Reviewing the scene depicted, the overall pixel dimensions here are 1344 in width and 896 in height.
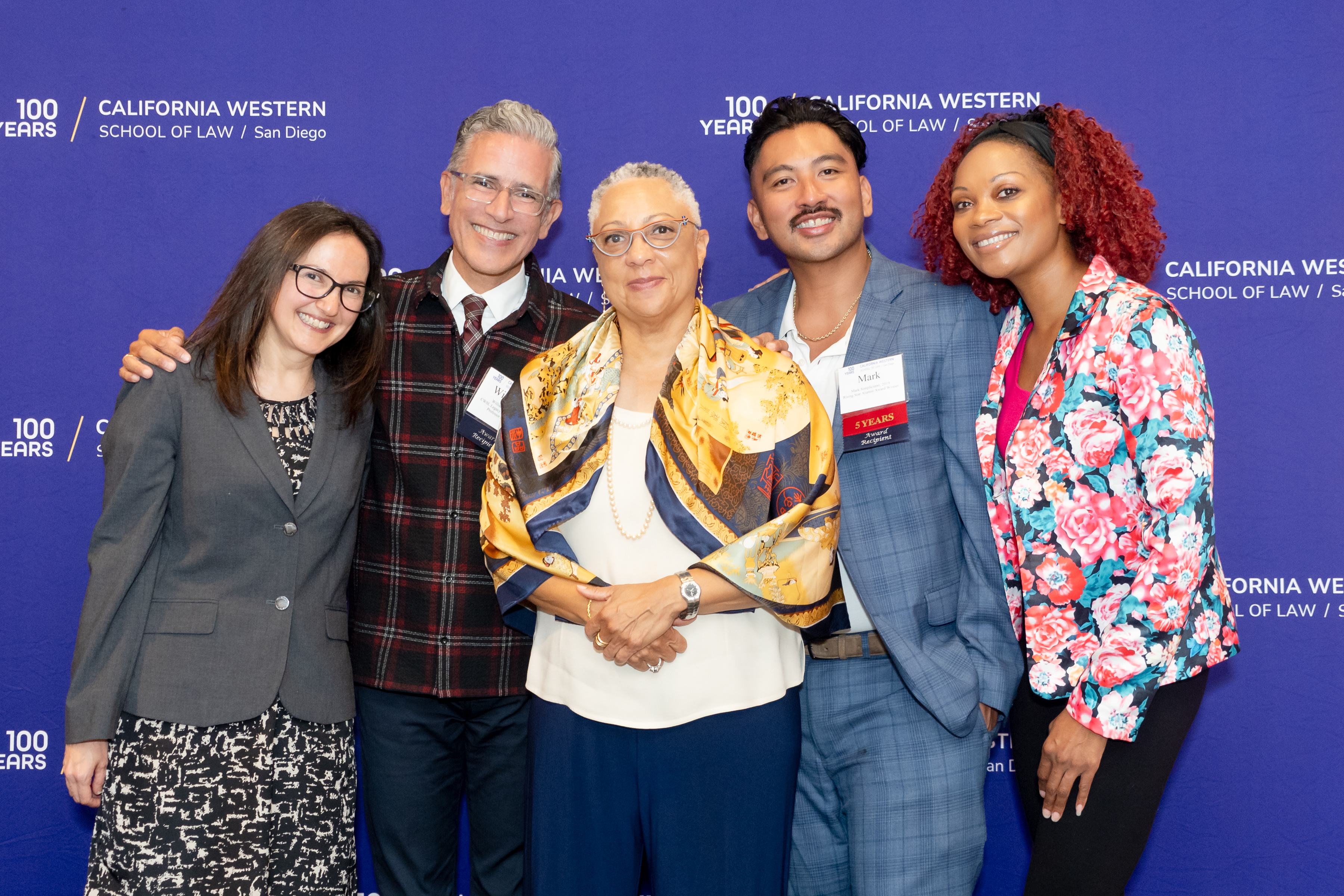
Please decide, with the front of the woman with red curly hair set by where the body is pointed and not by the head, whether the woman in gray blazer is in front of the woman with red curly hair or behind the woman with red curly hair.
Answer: in front

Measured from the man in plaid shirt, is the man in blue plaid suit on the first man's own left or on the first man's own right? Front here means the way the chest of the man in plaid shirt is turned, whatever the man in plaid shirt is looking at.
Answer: on the first man's own left

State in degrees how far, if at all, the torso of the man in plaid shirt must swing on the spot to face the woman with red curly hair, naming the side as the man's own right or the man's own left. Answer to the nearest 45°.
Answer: approximately 45° to the man's own left

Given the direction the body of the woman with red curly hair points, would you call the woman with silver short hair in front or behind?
in front

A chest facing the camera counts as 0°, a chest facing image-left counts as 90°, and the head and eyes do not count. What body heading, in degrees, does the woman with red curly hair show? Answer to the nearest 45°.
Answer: approximately 45°

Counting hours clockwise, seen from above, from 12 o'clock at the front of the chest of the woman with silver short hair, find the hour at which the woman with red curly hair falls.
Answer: The woman with red curly hair is roughly at 9 o'clock from the woman with silver short hair.

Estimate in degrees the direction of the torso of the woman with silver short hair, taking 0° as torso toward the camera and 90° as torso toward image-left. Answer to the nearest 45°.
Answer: approximately 0°

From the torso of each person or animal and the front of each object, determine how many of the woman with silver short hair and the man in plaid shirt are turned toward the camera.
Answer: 2

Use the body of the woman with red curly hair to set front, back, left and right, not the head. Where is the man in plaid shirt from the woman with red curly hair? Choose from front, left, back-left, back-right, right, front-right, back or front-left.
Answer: front-right

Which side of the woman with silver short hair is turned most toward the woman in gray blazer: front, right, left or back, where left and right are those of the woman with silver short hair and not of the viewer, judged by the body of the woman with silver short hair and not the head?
right
